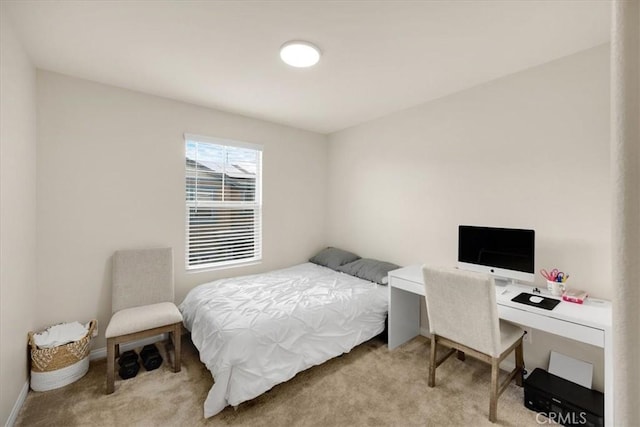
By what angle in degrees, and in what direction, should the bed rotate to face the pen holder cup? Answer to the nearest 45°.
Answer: approximately 135° to its left

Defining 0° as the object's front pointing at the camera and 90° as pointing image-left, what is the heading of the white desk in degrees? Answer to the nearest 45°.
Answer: approximately 45°

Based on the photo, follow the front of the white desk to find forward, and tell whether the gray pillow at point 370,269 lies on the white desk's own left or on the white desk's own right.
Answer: on the white desk's own right

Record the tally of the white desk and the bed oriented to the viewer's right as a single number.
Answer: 0

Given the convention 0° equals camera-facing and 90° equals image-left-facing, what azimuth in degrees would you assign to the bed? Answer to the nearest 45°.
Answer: approximately 45°
